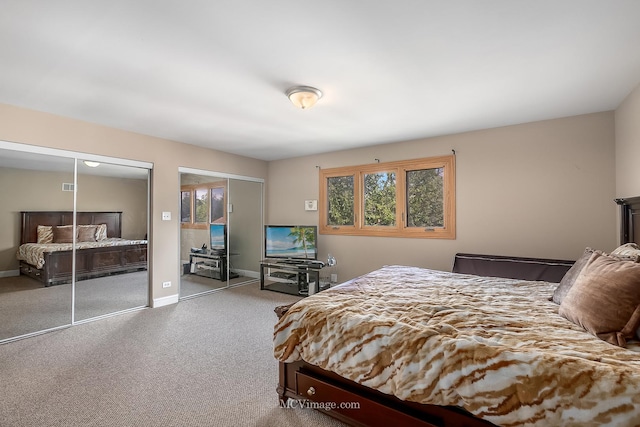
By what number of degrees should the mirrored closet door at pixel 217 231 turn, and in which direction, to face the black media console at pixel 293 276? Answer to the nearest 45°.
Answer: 0° — it already faces it

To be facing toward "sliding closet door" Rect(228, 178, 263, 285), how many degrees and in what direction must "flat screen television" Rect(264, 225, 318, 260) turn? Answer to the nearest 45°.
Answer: approximately 135° to its right

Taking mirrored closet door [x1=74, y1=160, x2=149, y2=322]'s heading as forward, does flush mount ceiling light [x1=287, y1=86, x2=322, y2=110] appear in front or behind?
in front

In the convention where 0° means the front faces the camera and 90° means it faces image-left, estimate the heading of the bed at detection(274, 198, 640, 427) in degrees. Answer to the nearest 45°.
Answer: approximately 90°

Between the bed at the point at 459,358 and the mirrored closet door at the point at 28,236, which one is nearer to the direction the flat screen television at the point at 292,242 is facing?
the bed

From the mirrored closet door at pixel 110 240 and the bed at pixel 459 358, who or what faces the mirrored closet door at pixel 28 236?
the bed

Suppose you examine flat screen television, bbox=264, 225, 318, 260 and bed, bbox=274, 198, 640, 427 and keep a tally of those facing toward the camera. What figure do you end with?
1

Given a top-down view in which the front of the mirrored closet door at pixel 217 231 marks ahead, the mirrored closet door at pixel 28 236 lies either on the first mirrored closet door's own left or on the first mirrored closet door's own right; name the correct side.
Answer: on the first mirrored closet door's own right

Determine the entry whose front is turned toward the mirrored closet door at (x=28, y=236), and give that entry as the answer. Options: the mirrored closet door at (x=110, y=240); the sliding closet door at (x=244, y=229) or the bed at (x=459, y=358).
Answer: the bed

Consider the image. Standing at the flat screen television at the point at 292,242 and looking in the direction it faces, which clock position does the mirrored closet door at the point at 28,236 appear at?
The mirrored closet door is roughly at 2 o'clock from the flat screen television.

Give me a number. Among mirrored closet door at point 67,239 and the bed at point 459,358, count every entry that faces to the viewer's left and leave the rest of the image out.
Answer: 1

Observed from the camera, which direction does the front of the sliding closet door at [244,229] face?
facing the viewer and to the right of the viewer

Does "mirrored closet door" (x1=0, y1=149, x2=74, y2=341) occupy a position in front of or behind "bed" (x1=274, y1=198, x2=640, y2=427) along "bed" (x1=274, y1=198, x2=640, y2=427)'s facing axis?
in front

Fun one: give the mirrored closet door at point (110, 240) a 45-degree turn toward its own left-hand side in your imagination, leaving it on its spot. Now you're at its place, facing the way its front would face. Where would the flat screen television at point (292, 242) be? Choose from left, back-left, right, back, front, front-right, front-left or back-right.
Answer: front
